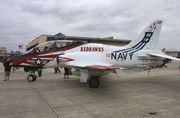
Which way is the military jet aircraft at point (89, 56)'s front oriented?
to the viewer's left
